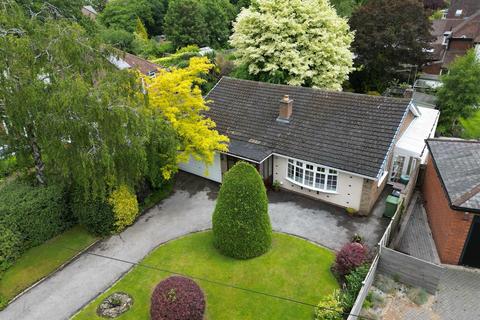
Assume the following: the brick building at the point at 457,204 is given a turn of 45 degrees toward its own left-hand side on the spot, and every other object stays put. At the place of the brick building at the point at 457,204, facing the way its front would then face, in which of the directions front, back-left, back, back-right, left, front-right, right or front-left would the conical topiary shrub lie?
right

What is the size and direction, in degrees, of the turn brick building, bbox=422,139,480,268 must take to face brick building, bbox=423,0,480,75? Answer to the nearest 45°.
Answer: approximately 180°

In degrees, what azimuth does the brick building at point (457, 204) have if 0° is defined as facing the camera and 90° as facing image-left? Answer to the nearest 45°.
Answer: approximately 0°

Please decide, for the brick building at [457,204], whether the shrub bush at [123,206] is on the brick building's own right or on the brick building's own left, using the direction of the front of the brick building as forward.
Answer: on the brick building's own right

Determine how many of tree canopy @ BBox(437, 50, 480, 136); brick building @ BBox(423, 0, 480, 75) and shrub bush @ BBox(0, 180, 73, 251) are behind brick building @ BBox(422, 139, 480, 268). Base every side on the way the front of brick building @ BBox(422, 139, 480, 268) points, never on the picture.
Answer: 2

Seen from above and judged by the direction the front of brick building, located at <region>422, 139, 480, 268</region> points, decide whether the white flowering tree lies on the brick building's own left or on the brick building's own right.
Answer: on the brick building's own right

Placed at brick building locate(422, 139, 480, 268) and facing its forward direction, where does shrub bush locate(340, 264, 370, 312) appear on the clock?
The shrub bush is roughly at 1 o'clock from the brick building.

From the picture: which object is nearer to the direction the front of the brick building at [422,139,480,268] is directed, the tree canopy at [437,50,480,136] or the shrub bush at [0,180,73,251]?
the shrub bush

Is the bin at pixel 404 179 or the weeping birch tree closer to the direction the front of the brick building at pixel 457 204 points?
the weeping birch tree

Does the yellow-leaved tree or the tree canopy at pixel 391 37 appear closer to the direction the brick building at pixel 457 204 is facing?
the yellow-leaved tree

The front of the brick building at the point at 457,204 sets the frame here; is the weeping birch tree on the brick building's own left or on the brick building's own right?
on the brick building's own right

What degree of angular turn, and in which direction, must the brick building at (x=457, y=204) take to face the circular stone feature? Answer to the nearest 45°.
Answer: approximately 45° to its right

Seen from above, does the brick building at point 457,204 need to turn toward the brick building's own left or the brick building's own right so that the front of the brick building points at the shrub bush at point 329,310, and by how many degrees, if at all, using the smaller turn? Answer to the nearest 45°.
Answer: approximately 45° to the brick building's own right

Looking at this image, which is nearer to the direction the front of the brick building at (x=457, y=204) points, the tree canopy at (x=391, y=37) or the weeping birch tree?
the weeping birch tree
